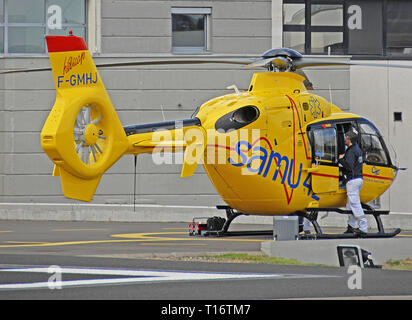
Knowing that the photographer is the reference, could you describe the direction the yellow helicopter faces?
facing away from the viewer and to the right of the viewer

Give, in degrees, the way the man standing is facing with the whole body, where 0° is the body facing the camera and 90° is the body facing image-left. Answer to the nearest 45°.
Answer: approximately 135°
